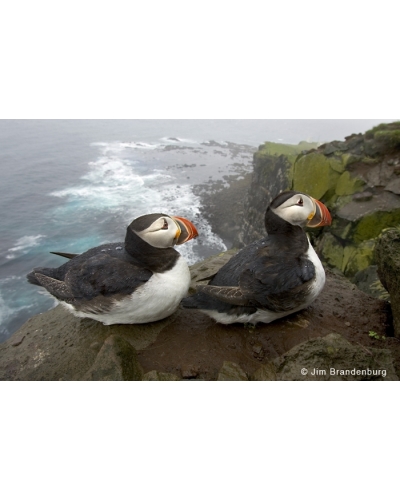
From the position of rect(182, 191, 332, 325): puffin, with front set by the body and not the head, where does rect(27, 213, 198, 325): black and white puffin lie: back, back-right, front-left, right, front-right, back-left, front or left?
back

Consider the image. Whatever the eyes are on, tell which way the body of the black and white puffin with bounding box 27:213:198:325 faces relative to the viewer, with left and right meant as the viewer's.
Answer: facing to the right of the viewer

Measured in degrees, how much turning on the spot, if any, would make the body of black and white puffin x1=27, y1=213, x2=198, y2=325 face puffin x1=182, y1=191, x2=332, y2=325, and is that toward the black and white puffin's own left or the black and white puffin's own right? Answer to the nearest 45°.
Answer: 0° — it already faces it

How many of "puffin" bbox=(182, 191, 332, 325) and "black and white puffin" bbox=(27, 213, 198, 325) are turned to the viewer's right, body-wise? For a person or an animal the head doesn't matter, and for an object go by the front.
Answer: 2

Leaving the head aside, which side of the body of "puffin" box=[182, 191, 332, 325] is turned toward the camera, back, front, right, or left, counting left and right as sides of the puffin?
right
